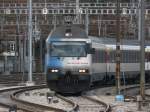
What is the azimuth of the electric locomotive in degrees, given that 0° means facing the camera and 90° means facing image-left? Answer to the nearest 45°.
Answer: approximately 0°
